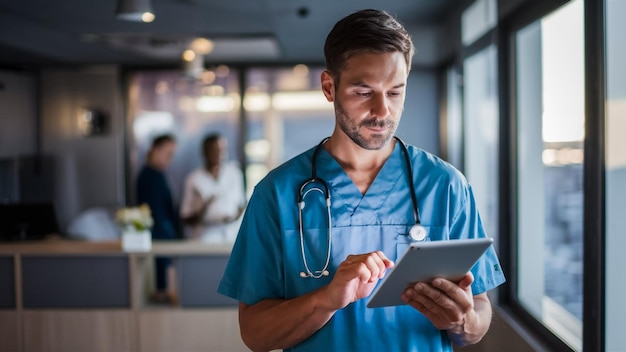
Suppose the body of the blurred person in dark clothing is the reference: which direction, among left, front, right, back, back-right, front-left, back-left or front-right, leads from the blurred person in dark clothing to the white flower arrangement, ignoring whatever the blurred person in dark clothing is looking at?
right

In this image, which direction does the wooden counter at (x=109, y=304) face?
toward the camera

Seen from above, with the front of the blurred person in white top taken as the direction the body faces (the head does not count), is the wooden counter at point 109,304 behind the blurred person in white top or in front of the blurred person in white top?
in front

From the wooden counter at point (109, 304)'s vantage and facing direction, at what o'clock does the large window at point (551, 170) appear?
The large window is roughly at 10 o'clock from the wooden counter.

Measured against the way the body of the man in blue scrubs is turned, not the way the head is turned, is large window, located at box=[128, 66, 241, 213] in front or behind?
behind

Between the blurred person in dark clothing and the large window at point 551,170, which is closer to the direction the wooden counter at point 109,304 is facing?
the large window

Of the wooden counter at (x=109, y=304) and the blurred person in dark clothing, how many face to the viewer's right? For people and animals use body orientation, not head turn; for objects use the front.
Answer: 1

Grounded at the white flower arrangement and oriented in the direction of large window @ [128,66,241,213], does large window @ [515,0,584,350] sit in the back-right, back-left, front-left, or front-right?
back-right

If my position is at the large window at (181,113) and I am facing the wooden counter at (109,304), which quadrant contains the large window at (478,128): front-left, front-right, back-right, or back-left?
front-left

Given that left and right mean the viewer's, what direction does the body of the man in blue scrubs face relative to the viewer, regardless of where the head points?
facing the viewer

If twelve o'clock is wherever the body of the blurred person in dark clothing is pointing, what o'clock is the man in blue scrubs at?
The man in blue scrubs is roughly at 3 o'clock from the blurred person in dark clothing.

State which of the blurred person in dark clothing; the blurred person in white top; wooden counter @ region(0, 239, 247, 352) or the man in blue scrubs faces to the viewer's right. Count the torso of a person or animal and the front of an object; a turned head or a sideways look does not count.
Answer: the blurred person in dark clothing

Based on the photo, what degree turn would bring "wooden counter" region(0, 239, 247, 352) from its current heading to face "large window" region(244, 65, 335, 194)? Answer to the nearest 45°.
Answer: approximately 135° to its left
